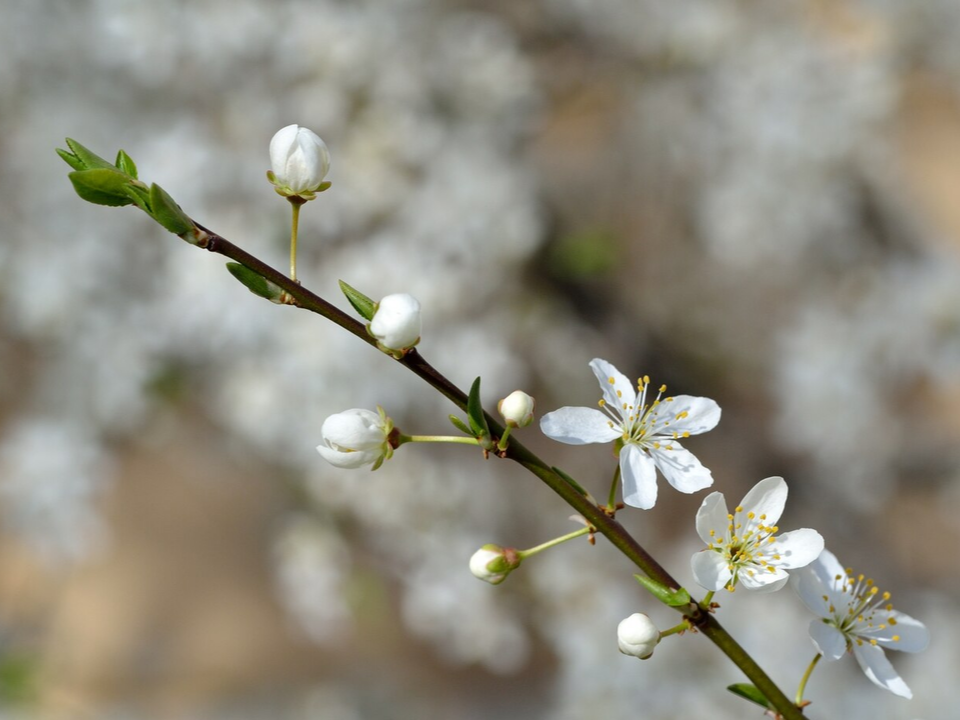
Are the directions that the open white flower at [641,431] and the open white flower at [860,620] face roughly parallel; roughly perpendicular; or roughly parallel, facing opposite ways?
roughly parallel

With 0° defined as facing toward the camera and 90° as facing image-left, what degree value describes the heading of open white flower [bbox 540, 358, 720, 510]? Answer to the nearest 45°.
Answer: approximately 315°

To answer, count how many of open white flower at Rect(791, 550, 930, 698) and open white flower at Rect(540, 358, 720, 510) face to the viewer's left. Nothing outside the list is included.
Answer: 0
